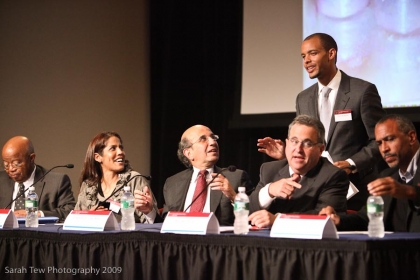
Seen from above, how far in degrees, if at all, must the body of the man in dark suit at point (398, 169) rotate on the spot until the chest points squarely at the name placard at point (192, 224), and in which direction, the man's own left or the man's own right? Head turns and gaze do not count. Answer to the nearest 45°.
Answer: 0° — they already face it

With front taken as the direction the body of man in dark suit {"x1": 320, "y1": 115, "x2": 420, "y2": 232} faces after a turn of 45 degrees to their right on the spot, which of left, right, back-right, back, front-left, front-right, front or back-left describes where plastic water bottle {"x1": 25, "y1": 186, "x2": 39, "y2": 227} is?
front

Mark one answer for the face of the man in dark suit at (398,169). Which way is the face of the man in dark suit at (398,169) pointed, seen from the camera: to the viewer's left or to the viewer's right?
to the viewer's left

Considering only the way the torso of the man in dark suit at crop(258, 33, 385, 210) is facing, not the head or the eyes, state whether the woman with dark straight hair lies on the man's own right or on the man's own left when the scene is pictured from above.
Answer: on the man's own right

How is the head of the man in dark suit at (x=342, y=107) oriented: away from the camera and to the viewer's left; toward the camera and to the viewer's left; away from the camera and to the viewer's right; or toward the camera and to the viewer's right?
toward the camera and to the viewer's left

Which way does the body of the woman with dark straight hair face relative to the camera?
toward the camera

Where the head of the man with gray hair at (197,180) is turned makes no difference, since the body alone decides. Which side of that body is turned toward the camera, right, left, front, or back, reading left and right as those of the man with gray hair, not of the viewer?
front

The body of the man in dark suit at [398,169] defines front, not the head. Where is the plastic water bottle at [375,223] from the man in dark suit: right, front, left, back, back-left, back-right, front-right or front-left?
front-left

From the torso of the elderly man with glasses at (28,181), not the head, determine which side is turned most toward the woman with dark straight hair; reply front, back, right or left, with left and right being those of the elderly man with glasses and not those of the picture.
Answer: left

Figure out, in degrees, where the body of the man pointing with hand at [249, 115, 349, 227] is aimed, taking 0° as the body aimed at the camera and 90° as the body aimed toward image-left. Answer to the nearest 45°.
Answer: approximately 45°

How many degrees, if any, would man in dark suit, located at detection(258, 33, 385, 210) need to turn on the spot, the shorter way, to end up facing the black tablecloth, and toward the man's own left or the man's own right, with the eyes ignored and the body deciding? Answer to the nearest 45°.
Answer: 0° — they already face it

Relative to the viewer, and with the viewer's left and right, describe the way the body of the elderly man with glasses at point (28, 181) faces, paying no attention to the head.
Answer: facing the viewer and to the left of the viewer

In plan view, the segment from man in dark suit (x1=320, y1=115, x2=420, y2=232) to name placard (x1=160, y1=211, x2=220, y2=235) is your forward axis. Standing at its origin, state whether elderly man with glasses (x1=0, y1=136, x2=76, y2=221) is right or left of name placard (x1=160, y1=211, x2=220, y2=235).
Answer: right

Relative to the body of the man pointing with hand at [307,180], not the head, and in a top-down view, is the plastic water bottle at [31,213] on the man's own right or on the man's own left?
on the man's own right

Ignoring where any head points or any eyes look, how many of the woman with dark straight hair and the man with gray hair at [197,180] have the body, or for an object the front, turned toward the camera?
2
